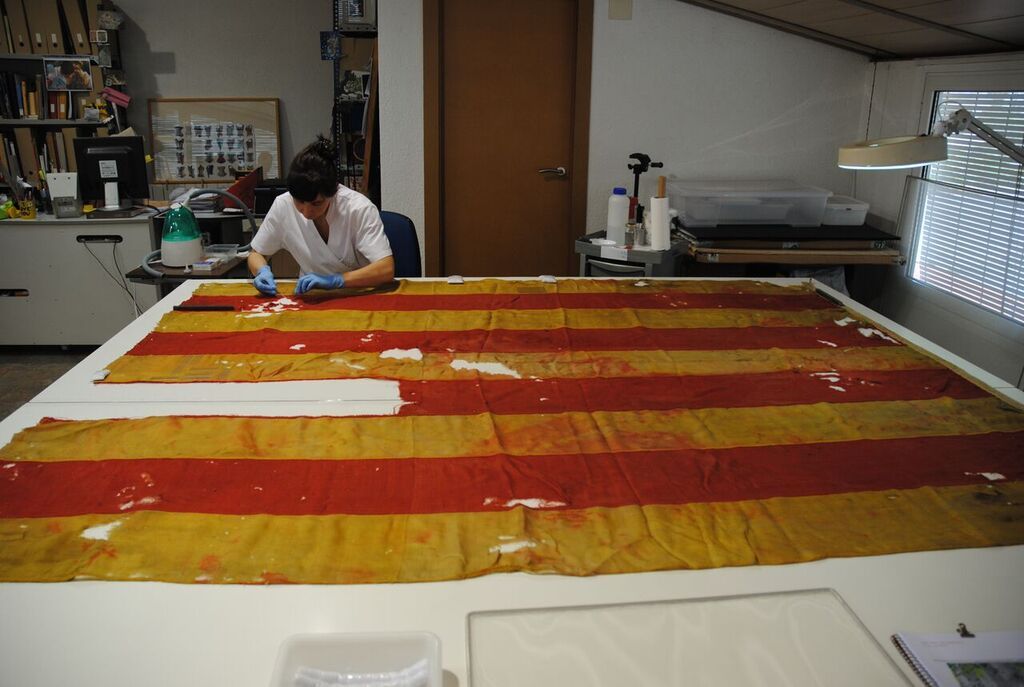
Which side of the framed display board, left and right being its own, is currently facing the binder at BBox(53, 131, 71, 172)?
right

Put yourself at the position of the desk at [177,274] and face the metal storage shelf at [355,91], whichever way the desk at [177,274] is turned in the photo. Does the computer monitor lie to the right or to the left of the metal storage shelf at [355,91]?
left

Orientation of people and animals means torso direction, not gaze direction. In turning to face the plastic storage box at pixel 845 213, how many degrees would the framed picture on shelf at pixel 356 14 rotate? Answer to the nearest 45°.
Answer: approximately 45° to its left

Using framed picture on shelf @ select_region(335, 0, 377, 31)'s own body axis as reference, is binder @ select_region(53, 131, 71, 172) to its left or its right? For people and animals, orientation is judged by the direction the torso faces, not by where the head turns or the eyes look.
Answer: on its right

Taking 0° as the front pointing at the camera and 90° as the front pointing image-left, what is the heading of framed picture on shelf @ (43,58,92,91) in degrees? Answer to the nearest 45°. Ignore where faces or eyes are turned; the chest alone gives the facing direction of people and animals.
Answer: approximately 0°

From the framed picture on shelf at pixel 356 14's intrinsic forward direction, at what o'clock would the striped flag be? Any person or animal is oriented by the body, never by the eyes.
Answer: The striped flag is roughly at 12 o'clock from the framed picture on shelf.
